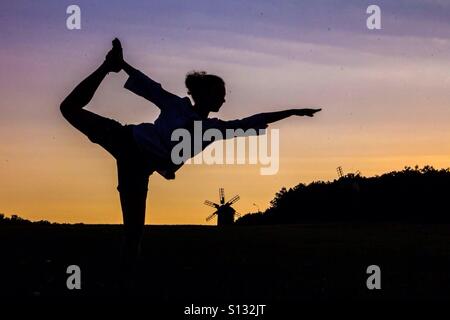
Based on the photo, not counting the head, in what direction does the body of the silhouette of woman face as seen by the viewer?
to the viewer's right
